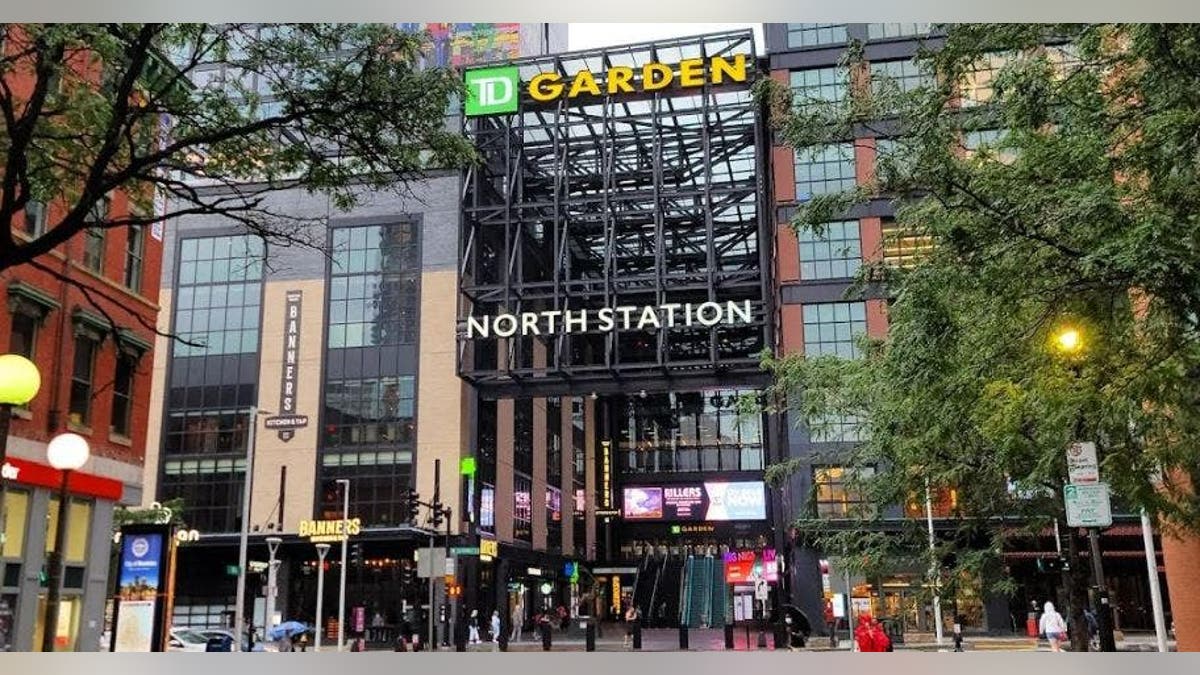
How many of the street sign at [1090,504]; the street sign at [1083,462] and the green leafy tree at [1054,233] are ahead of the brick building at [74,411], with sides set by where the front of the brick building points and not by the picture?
3

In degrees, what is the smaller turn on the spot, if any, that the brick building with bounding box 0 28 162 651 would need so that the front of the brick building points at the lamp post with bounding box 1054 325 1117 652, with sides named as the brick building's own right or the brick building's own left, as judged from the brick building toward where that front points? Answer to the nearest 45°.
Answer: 0° — it already faces it

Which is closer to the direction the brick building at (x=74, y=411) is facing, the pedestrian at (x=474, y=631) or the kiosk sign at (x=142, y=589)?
the kiosk sign

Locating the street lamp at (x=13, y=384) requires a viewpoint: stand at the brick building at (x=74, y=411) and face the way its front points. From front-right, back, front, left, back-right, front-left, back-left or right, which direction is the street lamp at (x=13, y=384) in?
front-right

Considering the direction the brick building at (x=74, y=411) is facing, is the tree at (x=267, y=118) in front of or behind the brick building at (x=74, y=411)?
in front

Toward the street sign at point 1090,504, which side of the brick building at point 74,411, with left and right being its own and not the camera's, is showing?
front

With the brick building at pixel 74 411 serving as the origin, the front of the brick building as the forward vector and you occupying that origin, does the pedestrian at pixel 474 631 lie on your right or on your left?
on your left

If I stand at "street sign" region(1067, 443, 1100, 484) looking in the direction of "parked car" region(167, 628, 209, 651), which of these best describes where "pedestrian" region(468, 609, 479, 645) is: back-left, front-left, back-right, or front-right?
front-right

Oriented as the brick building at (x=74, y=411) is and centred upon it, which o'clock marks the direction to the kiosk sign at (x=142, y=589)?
The kiosk sign is roughly at 1 o'clock from the brick building.

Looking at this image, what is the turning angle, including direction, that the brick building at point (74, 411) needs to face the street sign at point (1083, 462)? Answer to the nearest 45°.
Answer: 0° — it already faces it

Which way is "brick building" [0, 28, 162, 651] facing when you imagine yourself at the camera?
facing the viewer and to the right of the viewer
